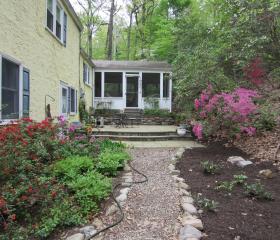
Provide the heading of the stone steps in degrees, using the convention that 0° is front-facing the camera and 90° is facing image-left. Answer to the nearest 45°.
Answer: approximately 0°

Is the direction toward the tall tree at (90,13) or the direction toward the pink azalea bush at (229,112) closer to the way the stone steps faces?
the pink azalea bush

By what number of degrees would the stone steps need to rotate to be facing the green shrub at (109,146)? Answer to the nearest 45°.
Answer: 0° — it already faces it

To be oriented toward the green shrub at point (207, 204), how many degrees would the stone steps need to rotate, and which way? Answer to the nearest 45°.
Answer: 0° — it already faces it

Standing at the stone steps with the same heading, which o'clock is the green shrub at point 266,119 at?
The green shrub is roughly at 10 o'clock from the stone steps.

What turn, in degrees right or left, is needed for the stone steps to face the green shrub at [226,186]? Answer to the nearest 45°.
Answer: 0° — it already faces it

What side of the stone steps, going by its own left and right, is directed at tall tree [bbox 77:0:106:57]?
back

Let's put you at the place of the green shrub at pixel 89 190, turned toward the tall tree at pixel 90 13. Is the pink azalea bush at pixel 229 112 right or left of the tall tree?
right

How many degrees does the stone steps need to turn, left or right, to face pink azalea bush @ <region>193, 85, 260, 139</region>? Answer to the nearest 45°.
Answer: approximately 45° to its left
